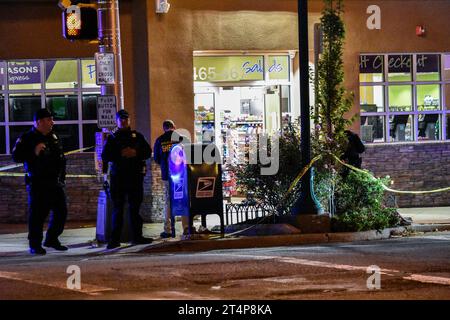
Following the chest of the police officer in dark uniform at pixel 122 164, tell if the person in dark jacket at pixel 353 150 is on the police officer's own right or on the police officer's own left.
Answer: on the police officer's own left

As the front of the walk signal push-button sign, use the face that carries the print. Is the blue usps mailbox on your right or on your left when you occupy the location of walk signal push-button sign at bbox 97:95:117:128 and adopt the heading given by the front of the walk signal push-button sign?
on your left

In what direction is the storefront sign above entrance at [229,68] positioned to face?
toward the camera

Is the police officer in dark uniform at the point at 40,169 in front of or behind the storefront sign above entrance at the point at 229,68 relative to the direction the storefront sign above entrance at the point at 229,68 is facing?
in front

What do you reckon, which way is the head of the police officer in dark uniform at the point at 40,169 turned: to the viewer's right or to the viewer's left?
to the viewer's right

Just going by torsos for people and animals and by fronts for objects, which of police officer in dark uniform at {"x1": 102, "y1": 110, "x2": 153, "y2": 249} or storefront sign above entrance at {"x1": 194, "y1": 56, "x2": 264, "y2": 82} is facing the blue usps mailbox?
the storefront sign above entrance

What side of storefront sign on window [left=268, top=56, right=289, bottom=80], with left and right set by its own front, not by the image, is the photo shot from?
front

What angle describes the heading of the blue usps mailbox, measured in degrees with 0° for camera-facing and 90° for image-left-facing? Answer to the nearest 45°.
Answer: approximately 315°

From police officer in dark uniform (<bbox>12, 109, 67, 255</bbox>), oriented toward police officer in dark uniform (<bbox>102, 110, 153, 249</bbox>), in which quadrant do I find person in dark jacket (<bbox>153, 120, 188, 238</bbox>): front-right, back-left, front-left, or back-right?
front-left

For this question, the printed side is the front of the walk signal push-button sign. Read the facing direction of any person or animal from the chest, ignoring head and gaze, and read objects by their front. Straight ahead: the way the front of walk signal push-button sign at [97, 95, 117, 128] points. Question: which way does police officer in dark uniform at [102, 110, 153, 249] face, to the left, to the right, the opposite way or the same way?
the same way

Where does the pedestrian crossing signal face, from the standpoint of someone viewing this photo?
facing the viewer

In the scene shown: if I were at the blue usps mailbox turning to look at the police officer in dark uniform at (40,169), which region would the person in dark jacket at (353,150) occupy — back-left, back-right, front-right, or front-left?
back-right

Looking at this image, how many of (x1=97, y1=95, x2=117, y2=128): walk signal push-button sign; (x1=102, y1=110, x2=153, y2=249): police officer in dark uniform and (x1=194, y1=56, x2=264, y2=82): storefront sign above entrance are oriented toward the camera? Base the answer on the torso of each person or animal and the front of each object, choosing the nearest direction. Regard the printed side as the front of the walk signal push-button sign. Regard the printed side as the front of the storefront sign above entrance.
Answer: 3

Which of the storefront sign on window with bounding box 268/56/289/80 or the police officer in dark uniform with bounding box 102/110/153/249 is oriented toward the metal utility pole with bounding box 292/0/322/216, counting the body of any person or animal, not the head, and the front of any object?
the storefront sign on window

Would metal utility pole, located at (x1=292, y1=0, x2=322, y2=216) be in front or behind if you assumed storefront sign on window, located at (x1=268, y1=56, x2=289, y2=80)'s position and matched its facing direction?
in front
